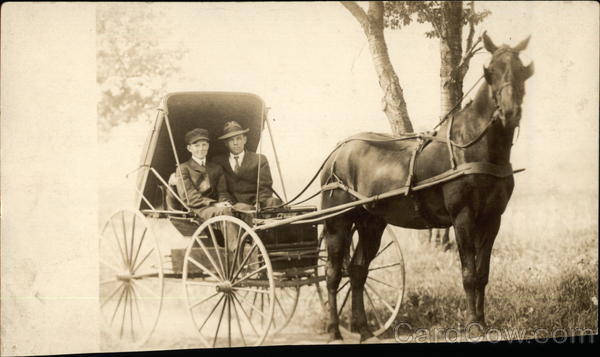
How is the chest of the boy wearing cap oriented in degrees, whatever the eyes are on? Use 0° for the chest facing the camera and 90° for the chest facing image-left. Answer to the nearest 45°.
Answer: approximately 315°

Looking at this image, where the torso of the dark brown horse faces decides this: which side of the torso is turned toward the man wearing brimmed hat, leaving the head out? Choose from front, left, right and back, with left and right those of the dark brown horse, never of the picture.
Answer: back

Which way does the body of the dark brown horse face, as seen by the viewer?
to the viewer's right

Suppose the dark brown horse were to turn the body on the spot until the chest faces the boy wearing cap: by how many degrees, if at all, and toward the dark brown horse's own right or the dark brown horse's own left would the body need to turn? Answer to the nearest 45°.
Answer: approximately 180°
